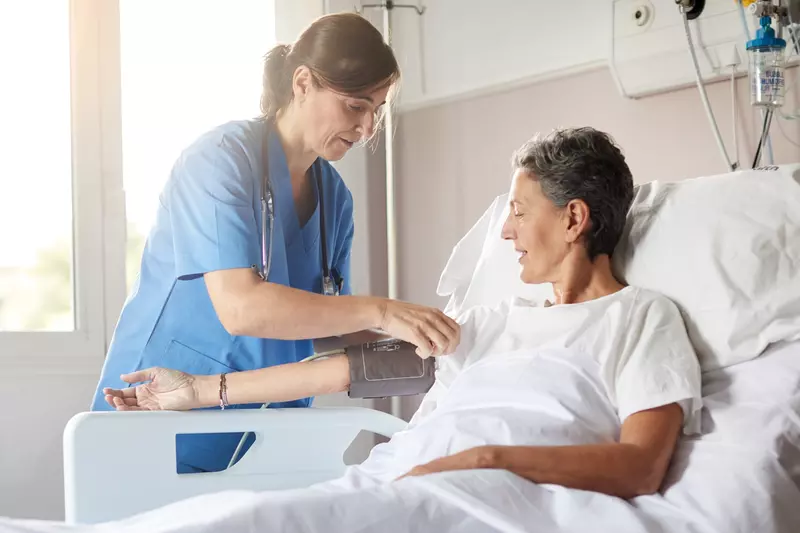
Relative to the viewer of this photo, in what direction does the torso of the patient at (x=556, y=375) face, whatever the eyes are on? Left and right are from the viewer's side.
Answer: facing the viewer and to the left of the viewer

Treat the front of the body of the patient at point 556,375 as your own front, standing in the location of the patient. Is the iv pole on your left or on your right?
on your right

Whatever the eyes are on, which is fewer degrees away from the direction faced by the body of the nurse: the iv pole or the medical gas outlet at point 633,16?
the medical gas outlet

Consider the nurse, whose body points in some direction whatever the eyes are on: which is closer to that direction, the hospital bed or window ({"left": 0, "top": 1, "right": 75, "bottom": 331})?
the hospital bed

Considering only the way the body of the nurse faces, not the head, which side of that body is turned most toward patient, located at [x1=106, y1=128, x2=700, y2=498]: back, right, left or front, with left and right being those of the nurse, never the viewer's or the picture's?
front

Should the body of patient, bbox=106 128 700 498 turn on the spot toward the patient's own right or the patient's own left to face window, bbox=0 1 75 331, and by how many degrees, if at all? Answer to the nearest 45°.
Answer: approximately 90° to the patient's own right

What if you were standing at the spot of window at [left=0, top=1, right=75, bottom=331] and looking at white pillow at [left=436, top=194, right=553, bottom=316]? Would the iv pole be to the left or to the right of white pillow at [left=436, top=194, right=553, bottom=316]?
left

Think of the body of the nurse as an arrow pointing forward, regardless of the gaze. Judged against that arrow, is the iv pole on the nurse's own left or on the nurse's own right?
on the nurse's own left

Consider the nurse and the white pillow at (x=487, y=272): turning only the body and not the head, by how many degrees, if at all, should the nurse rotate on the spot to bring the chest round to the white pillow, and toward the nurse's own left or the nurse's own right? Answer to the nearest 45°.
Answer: approximately 45° to the nurse's own left

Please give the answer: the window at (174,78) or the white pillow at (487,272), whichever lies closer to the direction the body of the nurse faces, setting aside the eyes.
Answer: the white pillow

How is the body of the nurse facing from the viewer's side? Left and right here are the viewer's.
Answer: facing the viewer and to the right of the viewer

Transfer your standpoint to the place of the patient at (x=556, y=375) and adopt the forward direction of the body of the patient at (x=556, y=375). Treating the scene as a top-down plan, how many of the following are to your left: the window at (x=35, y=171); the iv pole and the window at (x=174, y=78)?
0

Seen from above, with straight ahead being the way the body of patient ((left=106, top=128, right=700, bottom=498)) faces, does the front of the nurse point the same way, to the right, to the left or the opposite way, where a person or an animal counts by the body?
to the left

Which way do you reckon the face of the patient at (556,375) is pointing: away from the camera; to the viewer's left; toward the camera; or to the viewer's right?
to the viewer's left

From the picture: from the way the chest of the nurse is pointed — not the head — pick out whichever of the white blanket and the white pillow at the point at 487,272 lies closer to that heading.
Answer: the white blanket

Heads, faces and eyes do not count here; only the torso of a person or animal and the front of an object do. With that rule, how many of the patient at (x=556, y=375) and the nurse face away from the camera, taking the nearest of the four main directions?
0
